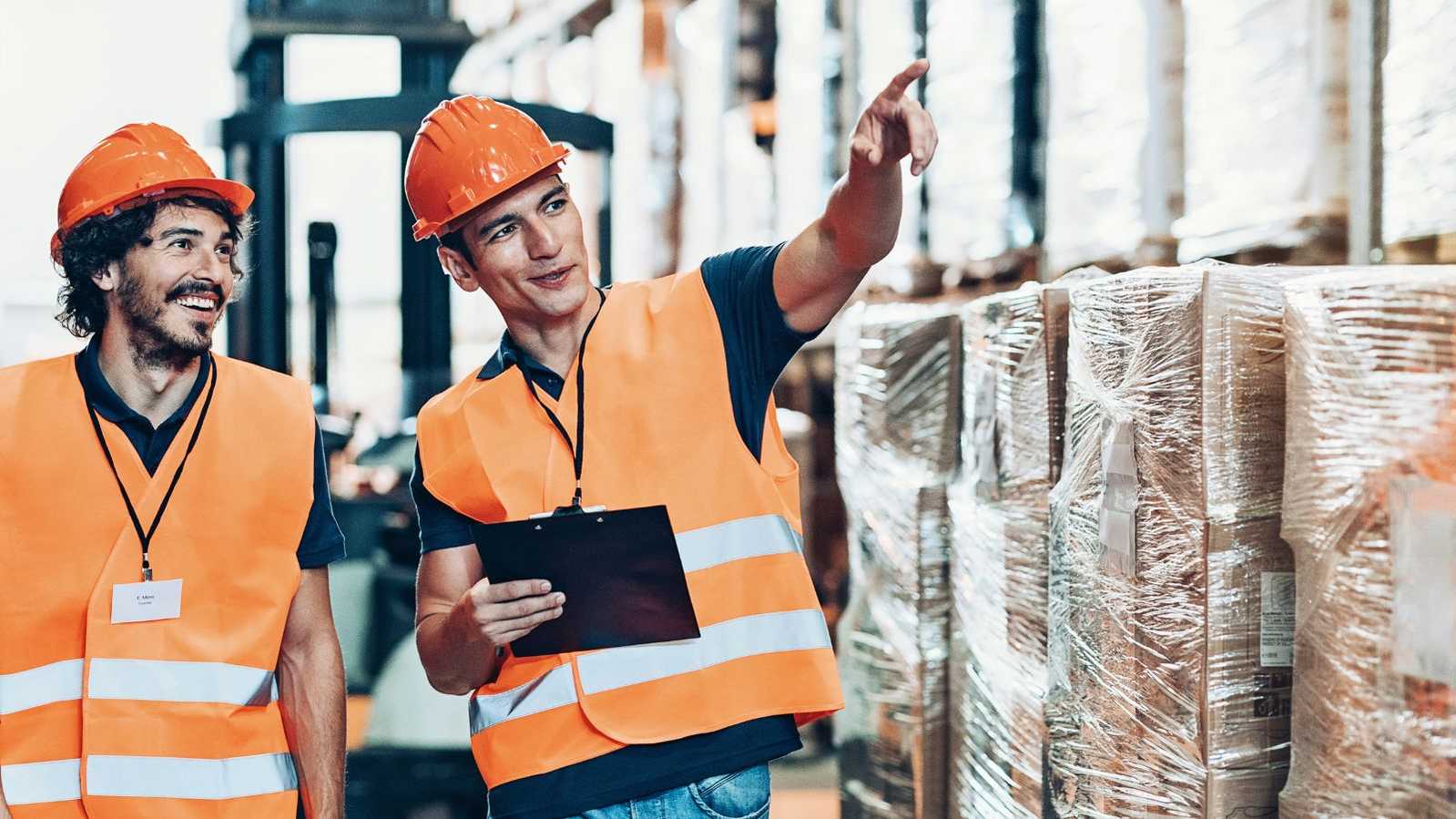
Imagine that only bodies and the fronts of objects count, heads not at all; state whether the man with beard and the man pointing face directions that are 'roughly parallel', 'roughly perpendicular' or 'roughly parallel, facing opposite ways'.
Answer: roughly parallel

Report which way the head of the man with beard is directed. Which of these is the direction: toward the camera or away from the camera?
toward the camera

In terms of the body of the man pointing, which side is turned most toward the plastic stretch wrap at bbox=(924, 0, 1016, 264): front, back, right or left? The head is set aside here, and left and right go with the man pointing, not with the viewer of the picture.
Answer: back

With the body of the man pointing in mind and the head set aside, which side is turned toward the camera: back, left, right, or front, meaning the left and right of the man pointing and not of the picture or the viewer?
front

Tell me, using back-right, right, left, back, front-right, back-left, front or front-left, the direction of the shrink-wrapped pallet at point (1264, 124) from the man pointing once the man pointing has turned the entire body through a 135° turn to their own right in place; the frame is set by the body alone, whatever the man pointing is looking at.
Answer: right

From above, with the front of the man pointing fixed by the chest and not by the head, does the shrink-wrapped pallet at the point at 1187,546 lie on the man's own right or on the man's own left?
on the man's own left

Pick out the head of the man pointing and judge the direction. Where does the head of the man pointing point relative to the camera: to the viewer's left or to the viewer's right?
to the viewer's right

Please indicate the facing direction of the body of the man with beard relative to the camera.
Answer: toward the camera

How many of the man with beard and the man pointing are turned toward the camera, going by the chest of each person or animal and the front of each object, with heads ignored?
2

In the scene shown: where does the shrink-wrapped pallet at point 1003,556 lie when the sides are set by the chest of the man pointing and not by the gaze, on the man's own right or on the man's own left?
on the man's own left
